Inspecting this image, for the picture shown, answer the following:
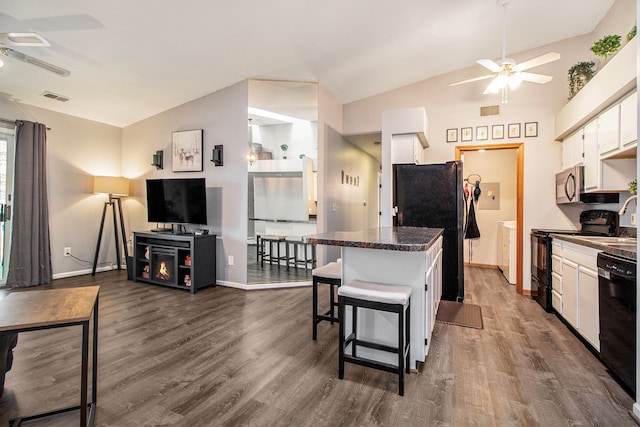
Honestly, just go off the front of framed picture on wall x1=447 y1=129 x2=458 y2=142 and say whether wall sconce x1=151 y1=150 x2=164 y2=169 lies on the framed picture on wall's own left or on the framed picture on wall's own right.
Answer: on the framed picture on wall's own right

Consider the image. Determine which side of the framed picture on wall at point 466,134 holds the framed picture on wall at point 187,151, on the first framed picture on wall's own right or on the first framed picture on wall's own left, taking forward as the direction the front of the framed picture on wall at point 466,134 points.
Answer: on the first framed picture on wall's own right

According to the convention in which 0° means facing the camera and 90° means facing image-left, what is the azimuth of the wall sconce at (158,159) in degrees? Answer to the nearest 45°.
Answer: approximately 45°

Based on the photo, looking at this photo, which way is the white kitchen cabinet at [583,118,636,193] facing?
to the viewer's left

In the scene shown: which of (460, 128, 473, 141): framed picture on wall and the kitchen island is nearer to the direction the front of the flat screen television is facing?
the kitchen island

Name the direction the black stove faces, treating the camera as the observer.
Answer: facing to the left of the viewer

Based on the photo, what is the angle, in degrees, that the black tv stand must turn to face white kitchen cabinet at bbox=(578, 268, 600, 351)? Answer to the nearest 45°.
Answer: approximately 90° to its left
